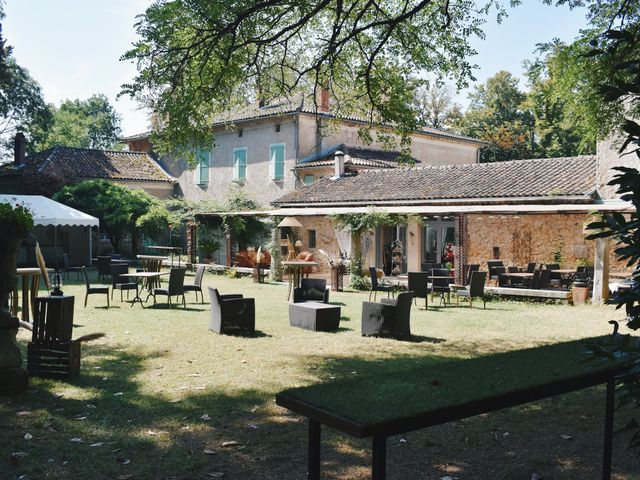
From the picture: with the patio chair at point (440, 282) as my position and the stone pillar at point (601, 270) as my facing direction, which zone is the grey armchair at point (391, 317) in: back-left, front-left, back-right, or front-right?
back-right

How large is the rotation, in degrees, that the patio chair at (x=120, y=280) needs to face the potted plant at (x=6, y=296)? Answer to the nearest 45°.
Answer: approximately 45° to its right

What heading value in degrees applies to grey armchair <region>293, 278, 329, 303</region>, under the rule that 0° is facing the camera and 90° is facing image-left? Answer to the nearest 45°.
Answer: approximately 0°

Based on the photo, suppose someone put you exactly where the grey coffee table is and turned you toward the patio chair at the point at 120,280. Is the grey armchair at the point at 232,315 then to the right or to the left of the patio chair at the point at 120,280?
left

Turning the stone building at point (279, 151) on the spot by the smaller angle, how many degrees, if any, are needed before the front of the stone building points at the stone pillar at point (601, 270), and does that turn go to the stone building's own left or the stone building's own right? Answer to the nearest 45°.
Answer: approximately 90° to the stone building's own left

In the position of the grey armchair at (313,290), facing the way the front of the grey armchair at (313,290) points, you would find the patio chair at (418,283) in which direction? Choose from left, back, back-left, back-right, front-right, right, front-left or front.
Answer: back-left

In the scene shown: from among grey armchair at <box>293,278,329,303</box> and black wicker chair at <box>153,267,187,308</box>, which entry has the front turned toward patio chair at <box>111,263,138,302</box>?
the black wicker chair

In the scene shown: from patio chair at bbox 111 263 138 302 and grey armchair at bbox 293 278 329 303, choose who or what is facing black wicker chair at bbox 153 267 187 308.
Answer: the patio chair
